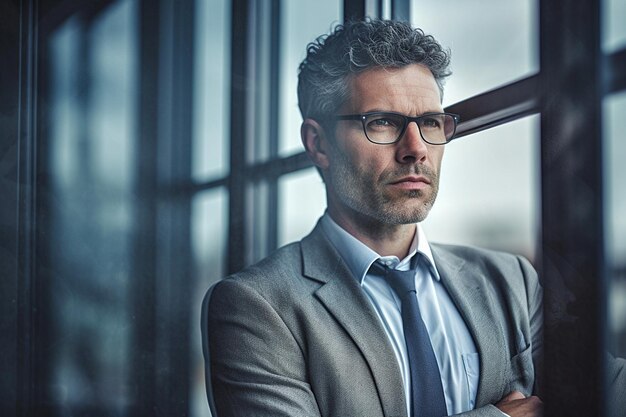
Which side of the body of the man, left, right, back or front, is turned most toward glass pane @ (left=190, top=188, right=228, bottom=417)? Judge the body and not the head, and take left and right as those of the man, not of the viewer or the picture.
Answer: back

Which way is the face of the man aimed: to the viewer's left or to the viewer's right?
to the viewer's right

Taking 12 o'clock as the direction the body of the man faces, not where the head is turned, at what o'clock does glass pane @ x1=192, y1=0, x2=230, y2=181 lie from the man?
The glass pane is roughly at 6 o'clock from the man.

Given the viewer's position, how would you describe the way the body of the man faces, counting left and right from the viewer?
facing the viewer and to the right of the viewer
